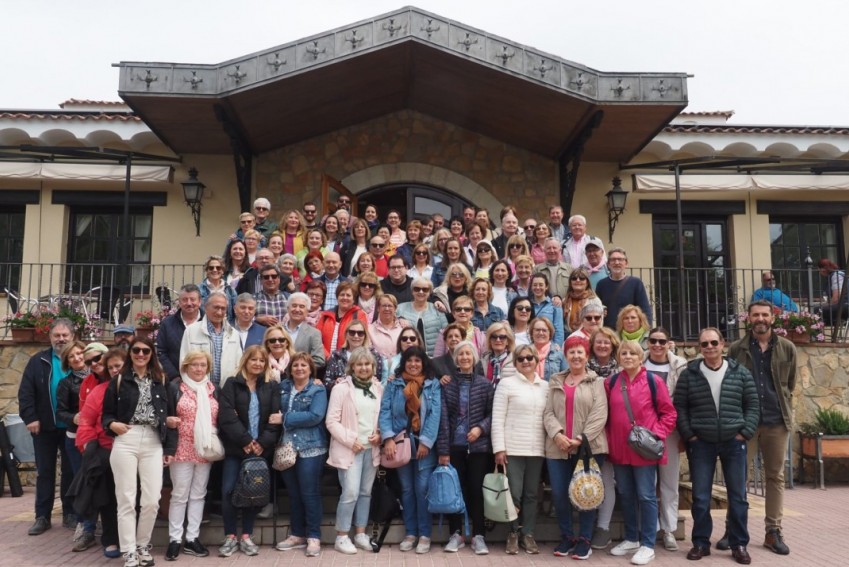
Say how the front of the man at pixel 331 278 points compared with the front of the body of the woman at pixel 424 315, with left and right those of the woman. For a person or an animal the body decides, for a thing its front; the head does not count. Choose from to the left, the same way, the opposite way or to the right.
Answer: the same way

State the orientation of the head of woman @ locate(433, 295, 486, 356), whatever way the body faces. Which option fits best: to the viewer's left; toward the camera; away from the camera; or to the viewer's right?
toward the camera

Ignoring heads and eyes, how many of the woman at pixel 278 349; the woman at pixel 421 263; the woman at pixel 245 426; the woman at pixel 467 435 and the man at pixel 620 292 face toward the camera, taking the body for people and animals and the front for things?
5

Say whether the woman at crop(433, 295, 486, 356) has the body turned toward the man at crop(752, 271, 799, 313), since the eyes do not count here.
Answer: no

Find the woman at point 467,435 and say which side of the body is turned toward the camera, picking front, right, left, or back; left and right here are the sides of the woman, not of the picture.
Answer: front

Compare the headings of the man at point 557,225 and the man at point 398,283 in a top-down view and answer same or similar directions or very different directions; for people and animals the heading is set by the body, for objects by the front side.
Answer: same or similar directions

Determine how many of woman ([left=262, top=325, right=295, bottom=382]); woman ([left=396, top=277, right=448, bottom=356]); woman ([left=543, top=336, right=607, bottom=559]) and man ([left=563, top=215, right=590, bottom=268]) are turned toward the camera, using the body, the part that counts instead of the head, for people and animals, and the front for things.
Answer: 4

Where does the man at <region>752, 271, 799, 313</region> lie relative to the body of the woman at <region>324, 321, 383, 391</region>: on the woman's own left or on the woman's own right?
on the woman's own left

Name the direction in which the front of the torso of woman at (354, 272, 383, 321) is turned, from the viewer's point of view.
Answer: toward the camera

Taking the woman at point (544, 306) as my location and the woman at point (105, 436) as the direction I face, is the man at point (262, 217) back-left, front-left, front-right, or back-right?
front-right

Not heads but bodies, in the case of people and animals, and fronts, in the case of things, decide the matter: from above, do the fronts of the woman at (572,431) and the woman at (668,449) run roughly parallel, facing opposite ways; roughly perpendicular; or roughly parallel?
roughly parallel

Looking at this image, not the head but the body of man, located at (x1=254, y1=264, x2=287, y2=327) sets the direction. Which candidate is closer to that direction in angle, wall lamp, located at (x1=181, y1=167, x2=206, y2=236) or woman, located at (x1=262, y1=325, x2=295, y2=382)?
the woman

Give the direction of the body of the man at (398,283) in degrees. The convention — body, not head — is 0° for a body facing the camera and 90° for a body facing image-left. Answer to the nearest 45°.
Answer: approximately 0°

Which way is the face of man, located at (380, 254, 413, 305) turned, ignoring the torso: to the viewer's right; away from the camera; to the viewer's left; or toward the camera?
toward the camera

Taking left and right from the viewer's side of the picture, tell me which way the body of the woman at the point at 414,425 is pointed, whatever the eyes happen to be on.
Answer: facing the viewer

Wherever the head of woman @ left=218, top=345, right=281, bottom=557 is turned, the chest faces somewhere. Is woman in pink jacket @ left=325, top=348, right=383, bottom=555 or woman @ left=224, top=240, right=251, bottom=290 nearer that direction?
the woman in pink jacket

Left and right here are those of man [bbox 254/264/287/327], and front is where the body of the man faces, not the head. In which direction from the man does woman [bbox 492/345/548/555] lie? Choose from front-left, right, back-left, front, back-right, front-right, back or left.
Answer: front-left

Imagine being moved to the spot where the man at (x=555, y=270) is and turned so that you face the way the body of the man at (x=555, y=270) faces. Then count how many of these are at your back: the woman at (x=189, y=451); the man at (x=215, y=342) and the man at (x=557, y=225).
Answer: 1

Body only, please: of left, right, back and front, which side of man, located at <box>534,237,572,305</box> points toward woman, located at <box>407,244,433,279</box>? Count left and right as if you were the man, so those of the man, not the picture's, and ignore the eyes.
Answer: right

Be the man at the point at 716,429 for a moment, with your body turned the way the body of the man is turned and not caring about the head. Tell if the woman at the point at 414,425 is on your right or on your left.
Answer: on your right

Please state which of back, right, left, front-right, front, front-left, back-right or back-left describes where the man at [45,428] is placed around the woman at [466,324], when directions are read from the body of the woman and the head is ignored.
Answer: right
